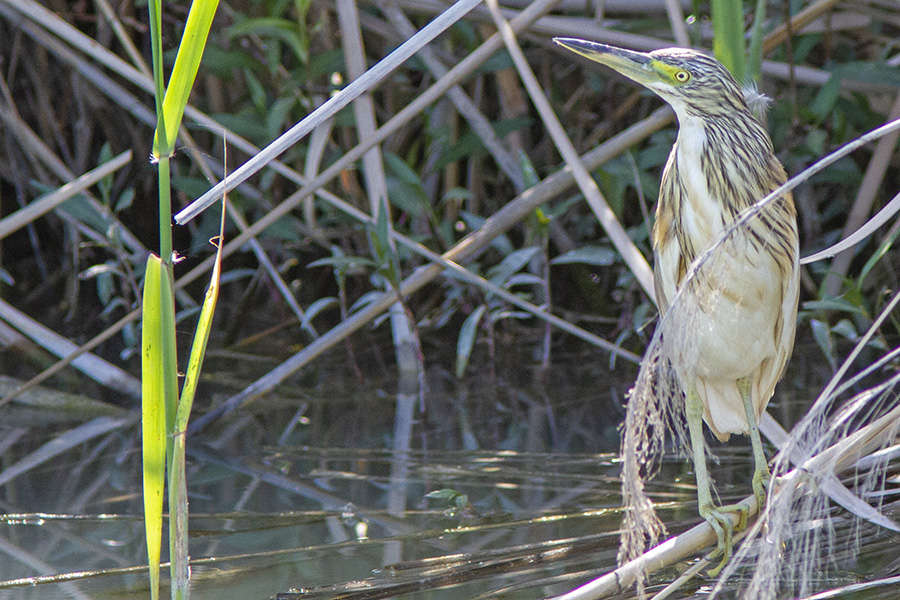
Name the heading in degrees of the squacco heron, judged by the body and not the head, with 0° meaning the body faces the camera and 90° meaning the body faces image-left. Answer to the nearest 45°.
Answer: approximately 45°

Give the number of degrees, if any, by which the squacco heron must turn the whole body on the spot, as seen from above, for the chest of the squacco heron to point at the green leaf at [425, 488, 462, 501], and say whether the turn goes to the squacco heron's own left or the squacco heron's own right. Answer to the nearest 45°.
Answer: approximately 90° to the squacco heron's own right

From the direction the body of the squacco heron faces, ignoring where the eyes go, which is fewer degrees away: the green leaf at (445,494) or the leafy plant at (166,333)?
the leafy plant
